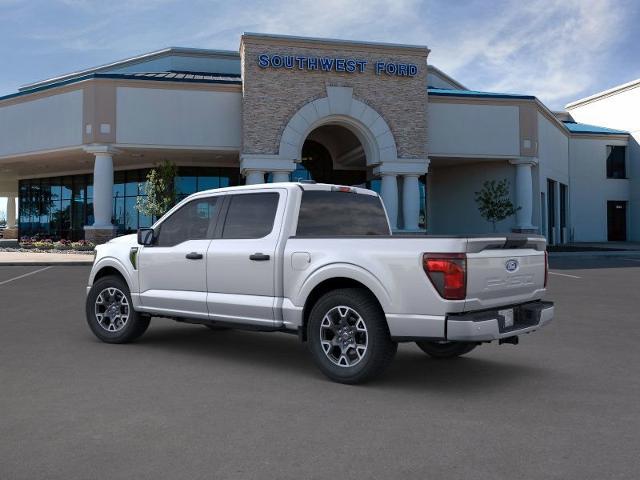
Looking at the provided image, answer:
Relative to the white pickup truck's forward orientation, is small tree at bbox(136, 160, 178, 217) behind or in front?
in front

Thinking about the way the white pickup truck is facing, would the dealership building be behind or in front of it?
in front

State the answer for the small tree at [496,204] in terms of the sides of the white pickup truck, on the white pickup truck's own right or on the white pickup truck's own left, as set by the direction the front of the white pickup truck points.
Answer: on the white pickup truck's own right

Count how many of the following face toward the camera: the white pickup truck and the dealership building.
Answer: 1

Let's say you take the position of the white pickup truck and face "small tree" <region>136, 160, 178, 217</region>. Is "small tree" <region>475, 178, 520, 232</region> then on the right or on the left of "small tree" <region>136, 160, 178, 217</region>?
right

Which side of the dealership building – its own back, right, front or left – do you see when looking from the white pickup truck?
front

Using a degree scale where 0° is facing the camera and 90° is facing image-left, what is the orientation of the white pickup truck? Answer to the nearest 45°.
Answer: approximately 135°
